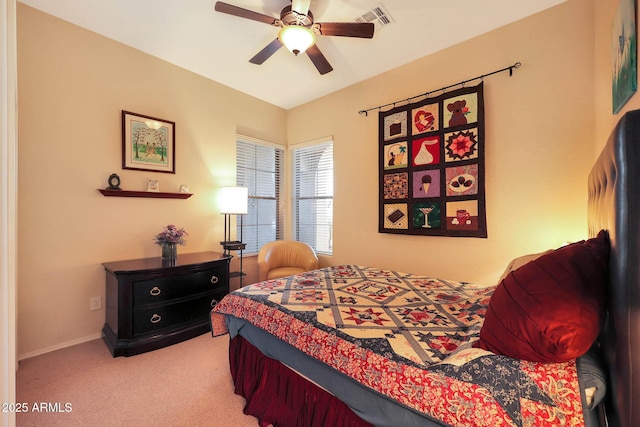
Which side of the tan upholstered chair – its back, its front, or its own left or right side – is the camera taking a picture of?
front

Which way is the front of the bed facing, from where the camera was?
facing to the left of the viewer

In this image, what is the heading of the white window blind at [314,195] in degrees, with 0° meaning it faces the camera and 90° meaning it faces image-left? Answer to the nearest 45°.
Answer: approximately 45°

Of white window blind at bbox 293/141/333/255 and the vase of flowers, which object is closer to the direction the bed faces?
the vase of flowers

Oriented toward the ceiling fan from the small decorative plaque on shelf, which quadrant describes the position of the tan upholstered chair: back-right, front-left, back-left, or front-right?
front-left

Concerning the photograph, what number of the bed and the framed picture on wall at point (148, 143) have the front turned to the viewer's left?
1

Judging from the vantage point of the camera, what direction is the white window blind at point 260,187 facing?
facing the viewer and to the right of the viewer

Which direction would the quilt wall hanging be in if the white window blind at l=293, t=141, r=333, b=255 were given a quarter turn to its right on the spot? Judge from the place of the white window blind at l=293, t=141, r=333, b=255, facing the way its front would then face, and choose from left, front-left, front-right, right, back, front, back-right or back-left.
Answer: back

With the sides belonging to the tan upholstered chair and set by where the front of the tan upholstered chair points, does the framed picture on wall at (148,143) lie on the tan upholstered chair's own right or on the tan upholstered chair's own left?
on the tan upholstered chair's own right

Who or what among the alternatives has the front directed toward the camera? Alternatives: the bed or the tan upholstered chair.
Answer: the tan upholstered chair

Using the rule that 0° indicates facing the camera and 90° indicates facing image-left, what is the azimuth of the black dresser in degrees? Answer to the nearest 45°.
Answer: approximately 315°

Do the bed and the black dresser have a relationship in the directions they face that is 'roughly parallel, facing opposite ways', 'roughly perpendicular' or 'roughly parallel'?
roughly parallel, facing opposite ways

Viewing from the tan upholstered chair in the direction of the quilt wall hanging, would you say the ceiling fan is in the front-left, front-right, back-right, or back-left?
front-right

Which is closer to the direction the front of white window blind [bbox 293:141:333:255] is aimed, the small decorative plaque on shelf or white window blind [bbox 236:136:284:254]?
the small decorative plaque on shelf

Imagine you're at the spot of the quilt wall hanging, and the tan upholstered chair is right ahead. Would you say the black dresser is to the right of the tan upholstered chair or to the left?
left

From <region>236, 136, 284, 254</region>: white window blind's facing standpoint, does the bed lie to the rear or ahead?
ahead

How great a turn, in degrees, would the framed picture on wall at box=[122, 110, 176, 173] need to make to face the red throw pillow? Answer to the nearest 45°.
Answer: approximately 45° to its right

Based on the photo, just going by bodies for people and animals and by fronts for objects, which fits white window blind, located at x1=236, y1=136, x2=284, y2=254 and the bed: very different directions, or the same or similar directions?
very different directions
